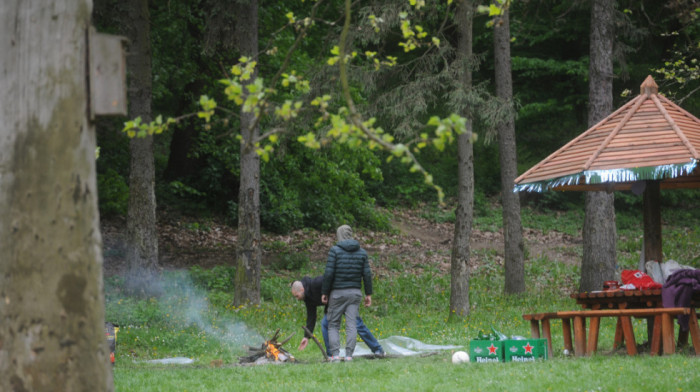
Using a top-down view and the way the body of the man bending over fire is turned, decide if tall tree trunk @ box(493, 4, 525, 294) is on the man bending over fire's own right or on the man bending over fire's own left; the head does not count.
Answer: on the man bending over fire's own right

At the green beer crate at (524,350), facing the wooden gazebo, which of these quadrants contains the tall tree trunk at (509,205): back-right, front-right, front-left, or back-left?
front-left

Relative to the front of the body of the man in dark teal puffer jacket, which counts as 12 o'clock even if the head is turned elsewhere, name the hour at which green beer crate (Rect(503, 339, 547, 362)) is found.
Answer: The green beer crate is roughly at 4 o'clock from the man in dark teal puffer jacket.

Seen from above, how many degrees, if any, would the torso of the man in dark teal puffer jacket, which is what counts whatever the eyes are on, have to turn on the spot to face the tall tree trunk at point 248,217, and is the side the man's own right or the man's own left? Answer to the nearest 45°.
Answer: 0° — they already face it

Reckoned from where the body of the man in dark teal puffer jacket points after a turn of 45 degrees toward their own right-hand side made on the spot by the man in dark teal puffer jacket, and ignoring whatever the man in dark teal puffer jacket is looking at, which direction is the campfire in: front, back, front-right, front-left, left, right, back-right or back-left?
back-left

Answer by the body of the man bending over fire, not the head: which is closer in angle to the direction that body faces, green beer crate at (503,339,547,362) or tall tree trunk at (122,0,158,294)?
the tall tree trunk

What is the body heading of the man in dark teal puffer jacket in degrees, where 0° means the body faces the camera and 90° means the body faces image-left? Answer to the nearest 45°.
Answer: approximately 180°

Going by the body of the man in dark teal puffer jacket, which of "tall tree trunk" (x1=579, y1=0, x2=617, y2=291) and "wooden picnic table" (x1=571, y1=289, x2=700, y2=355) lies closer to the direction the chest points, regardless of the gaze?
the tall tree trunk

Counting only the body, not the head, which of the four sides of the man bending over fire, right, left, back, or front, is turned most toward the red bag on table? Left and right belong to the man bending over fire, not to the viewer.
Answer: back

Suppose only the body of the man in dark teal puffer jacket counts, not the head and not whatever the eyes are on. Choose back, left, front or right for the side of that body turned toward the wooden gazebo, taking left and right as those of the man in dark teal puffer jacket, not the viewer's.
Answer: right

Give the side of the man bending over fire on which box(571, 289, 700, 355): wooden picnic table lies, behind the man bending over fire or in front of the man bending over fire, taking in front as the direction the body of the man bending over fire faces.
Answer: behind

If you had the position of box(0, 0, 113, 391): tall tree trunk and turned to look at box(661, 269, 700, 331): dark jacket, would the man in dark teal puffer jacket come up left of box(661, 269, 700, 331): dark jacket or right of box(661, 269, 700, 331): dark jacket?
left

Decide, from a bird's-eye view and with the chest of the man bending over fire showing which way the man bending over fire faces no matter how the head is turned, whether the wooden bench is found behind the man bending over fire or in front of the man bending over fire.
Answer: behind

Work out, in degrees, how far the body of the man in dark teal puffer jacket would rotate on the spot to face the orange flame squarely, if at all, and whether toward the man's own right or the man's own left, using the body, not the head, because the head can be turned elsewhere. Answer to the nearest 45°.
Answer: approximately 90° to the man's own left

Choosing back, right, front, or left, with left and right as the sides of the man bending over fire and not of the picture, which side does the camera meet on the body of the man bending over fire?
left

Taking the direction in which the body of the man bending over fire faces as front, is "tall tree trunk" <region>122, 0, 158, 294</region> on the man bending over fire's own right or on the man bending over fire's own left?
on the man bending over fire's own right
